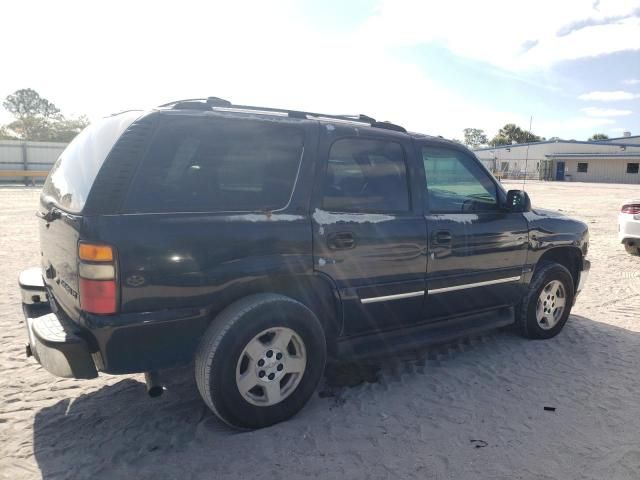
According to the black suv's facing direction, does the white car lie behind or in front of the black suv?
in front

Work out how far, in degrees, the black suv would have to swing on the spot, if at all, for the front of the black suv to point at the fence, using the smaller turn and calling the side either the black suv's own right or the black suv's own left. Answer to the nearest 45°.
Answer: approximately 90° to the black suv's own left

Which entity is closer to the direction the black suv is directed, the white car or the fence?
the white car

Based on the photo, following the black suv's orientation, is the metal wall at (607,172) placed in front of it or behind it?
in front

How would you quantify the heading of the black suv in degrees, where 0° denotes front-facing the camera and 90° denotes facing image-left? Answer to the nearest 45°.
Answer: approximately 225°

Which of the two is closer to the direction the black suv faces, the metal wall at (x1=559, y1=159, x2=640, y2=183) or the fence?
the metal wall
